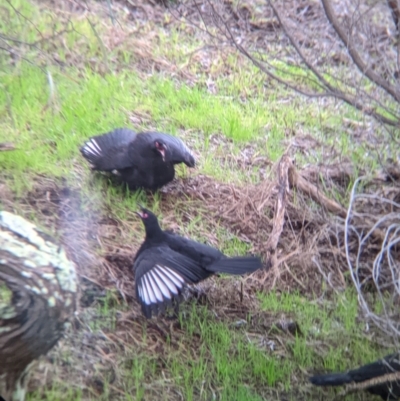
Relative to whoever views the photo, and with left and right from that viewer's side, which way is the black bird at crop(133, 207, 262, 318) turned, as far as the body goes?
facing to the left of the viewer

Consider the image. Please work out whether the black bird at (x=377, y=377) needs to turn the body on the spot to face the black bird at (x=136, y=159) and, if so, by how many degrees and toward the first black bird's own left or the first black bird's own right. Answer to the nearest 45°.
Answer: approximately 180°

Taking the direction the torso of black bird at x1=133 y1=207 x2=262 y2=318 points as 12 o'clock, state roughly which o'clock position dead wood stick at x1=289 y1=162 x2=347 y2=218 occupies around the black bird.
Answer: The dead wood stick is roughly at 4 o'clock from the black bird.

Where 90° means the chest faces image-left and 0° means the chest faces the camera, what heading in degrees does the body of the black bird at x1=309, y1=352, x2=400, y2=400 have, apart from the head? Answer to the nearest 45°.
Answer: approximately 270°
